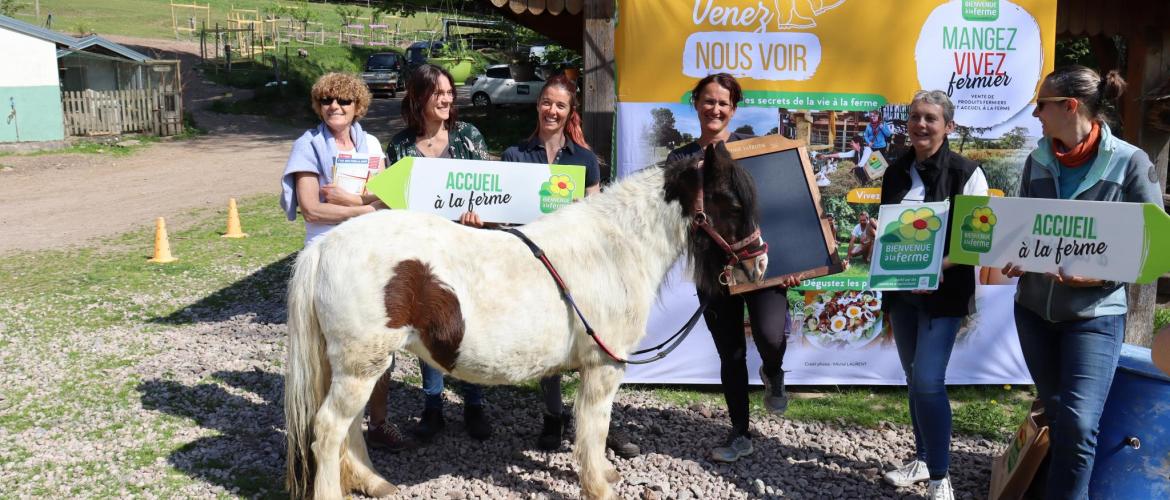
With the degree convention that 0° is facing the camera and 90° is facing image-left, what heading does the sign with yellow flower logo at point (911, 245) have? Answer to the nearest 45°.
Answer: approximately 0°

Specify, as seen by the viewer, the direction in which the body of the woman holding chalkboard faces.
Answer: toward the camera

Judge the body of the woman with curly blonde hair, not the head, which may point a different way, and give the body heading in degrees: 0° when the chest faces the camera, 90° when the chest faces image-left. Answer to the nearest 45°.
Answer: approximately 315°

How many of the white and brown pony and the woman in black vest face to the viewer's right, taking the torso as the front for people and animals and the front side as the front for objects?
1

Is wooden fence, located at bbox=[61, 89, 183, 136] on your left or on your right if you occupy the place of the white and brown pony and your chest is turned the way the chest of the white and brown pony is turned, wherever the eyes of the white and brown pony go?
on your left

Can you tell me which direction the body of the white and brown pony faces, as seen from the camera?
to the viewer's right

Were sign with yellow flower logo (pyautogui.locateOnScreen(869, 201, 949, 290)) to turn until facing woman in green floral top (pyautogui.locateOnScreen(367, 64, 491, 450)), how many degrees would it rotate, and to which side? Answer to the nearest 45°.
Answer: approximately 90° to its right

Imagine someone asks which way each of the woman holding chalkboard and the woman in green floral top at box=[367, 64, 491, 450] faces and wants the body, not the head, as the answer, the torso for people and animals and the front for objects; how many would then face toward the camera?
2

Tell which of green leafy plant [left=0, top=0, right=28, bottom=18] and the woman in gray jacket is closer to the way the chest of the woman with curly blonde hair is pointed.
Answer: the woman in gray jacket

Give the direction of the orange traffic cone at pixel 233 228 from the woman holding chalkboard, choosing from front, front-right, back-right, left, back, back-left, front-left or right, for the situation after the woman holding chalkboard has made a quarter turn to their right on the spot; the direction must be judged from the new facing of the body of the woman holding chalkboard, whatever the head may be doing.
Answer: front-right

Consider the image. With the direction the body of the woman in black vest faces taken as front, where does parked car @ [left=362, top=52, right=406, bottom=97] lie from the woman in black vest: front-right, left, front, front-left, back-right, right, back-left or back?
right

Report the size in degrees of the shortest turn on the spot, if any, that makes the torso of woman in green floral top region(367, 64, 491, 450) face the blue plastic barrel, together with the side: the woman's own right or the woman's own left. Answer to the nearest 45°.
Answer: approximately 45° to the woman's own left

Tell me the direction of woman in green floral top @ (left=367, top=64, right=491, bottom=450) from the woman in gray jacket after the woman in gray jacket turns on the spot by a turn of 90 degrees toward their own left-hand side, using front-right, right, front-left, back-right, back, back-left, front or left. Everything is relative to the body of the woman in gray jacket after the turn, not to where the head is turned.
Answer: back-right

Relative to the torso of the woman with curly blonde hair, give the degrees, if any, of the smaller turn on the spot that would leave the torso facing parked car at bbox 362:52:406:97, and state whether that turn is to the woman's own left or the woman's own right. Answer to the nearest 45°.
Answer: approximately 135° to the woman's own left

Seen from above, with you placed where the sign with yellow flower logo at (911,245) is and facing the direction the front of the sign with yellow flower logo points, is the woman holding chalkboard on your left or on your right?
on your right

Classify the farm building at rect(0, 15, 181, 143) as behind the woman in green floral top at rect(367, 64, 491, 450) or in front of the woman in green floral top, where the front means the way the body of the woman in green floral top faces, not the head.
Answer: behind

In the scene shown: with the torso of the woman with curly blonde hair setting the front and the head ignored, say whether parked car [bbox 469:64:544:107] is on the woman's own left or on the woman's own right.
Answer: on the woman's own left
